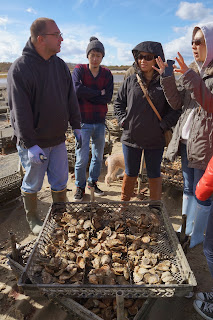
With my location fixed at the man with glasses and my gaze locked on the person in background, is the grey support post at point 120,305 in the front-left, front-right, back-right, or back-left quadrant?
back-right

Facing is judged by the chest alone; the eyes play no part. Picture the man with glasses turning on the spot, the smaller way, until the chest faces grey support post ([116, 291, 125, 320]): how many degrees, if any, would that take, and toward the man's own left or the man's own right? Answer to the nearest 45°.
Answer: approximately 45° to the man's own right

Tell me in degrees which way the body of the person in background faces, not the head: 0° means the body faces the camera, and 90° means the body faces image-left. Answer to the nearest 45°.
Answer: approximately 0°

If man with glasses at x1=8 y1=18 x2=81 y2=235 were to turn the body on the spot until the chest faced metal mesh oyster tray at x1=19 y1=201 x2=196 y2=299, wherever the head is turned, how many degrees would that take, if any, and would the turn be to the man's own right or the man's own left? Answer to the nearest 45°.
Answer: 0° — they already face it

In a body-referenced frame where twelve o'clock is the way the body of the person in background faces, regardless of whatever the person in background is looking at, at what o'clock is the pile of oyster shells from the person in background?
The pile of oyster shells is roughly at 12 o'clock from the person in background.

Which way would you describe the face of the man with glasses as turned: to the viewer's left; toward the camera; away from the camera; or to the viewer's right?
to the viewer's right

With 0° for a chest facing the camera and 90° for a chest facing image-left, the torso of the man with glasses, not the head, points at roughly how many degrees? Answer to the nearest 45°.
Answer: approximately 315°
